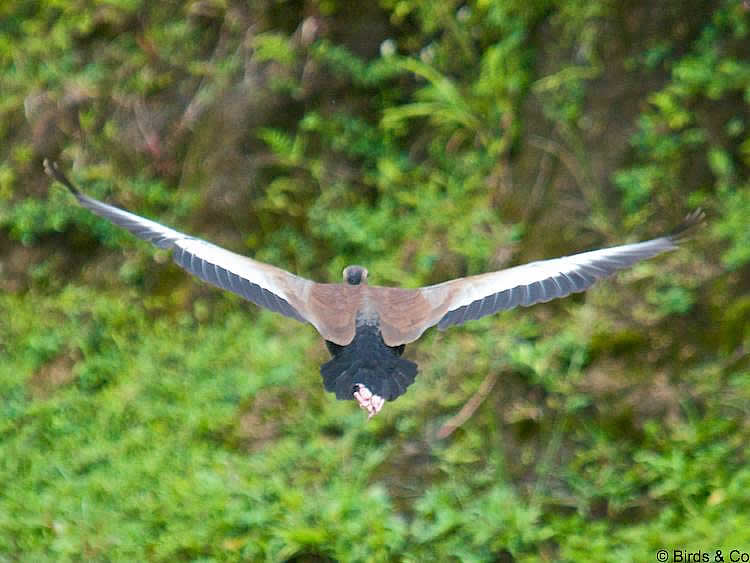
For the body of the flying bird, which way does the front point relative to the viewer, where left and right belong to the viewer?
facing away from the viewer

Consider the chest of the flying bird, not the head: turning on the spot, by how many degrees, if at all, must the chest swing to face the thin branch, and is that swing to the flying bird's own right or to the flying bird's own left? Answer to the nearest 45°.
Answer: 0° — it already faces it
